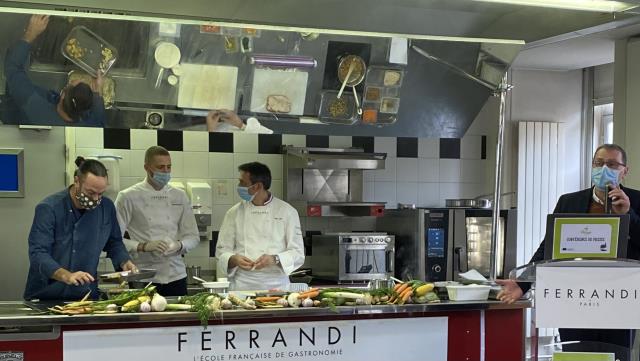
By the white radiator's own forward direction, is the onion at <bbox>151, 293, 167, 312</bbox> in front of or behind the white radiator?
in front

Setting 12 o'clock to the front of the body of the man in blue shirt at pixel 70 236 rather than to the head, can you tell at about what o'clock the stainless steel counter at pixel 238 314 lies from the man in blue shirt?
The stainless steel counter is roughly at 12 o'clock from the man in blue shirt.

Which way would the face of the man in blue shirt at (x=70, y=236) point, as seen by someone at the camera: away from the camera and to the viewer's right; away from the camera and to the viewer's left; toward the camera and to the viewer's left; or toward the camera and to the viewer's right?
toward the camera and to the viewer's right

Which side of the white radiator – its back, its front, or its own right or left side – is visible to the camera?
front

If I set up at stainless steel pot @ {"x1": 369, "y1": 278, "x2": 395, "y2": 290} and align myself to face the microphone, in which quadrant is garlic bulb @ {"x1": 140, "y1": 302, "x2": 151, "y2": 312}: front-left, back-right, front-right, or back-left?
back-right

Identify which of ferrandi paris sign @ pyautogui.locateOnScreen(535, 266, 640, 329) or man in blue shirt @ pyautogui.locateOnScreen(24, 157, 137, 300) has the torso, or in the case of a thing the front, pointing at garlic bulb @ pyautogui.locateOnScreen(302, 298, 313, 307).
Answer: the man in blue shirt

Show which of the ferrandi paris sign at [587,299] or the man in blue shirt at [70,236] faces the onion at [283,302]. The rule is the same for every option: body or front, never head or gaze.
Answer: the man in blue shirt

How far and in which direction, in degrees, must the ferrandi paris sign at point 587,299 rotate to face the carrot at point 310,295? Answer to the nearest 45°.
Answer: approximately 90° to its right

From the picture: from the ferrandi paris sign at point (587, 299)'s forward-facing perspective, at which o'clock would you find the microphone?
The microphone is roughly at 6 o'clock from the ferrandi paris sign.

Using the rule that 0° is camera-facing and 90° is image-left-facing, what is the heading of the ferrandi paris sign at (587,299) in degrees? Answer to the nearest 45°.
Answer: approximately 0°

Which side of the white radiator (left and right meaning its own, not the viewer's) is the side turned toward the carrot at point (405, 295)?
front
